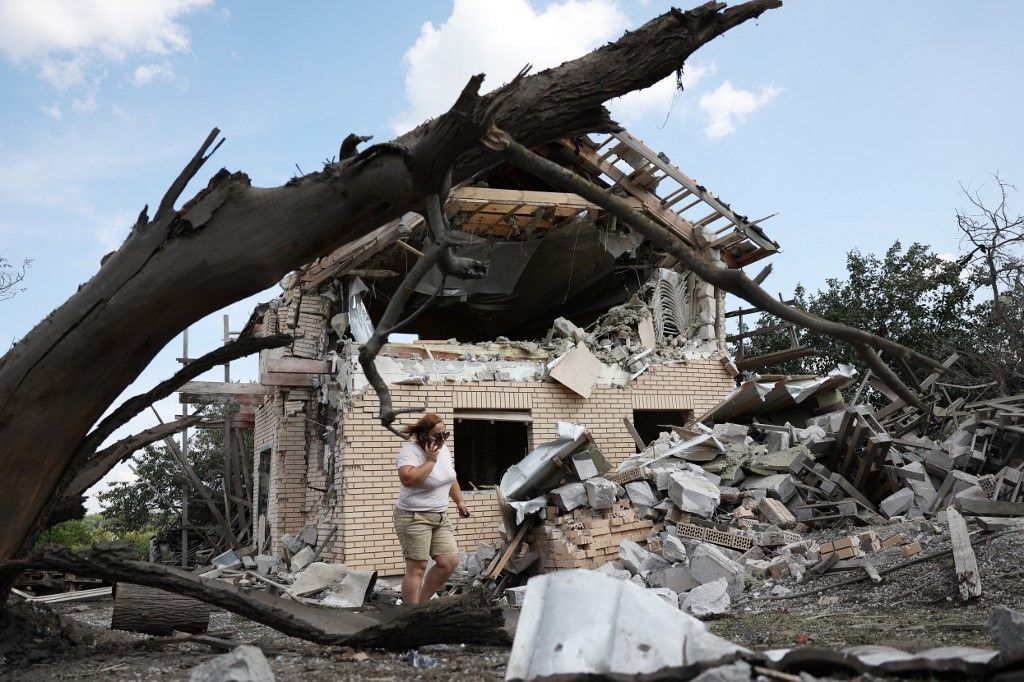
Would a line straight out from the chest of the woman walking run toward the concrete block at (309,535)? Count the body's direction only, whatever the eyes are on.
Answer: no

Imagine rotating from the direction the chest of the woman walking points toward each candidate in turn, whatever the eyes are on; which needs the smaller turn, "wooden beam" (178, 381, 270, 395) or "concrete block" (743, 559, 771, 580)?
the concrete block

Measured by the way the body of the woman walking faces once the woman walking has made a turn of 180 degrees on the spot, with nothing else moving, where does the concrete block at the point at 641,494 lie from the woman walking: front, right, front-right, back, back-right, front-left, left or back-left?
right

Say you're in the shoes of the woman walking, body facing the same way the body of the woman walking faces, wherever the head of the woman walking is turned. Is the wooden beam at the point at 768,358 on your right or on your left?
on your left

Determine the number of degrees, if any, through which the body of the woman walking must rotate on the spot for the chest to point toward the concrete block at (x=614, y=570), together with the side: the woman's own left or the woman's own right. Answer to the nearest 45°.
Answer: approximately 90° to the woman's own left

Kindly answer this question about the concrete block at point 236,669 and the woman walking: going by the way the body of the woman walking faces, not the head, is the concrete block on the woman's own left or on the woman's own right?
on the woman's own right

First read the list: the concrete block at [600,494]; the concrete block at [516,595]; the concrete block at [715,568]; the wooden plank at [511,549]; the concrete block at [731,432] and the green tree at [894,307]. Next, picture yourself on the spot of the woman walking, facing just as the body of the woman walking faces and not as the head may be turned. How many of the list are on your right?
0

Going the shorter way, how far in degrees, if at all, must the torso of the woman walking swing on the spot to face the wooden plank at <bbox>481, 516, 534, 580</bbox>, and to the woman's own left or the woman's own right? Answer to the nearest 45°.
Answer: approximately 135° to the woman's own left

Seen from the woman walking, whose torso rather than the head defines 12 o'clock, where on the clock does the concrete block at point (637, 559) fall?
The concrete block is roughly at 9 o'clock from the woman walking.

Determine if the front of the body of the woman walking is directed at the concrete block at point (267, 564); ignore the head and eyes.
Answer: no

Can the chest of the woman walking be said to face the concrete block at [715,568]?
no

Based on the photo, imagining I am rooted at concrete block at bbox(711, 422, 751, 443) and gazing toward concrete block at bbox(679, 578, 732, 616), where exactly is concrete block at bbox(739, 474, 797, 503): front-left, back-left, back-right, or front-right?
front-left

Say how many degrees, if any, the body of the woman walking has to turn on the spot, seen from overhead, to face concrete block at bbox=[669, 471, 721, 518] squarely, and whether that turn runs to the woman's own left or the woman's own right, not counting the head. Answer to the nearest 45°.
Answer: approximately 90° to the woman's own left

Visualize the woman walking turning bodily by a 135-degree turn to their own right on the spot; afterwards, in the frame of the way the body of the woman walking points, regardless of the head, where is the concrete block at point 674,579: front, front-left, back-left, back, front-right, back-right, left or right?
back-right

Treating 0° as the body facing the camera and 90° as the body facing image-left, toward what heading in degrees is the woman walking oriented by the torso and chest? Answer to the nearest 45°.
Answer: approximately 315°

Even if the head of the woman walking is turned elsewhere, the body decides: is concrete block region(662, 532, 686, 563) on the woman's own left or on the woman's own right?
on the woman's own left
